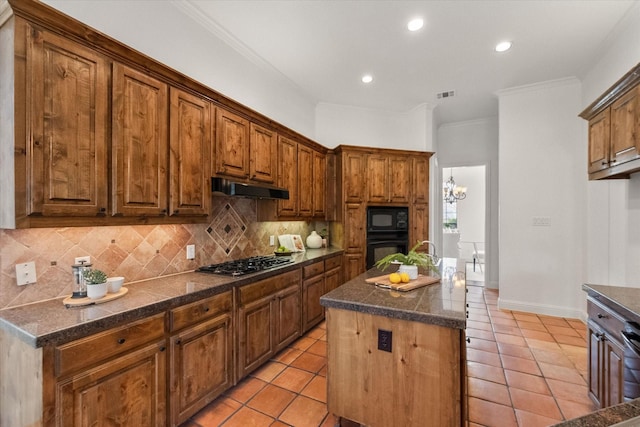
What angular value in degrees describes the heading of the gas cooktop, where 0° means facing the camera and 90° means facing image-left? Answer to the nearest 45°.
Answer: approximately 315°

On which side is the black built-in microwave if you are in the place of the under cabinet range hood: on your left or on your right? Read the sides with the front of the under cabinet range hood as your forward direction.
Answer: on your left

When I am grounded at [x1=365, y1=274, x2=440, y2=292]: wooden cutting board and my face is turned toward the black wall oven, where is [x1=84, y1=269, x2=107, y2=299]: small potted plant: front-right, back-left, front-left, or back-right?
back-left

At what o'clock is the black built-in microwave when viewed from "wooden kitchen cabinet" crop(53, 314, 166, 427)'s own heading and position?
The black built-in microwave is roughly at 10 o'clock from the wooden kitchen cabinet.

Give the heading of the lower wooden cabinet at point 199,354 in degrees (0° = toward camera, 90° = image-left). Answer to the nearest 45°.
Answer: approximately 315°
